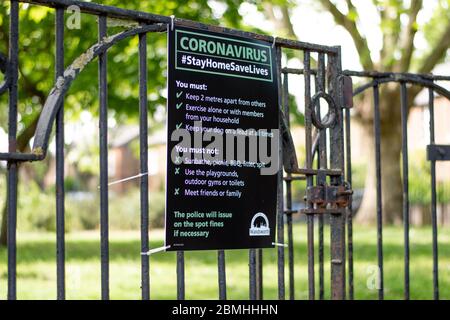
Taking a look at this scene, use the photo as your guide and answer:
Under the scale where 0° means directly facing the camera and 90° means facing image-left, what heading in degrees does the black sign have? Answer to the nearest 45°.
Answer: approximately 315°
